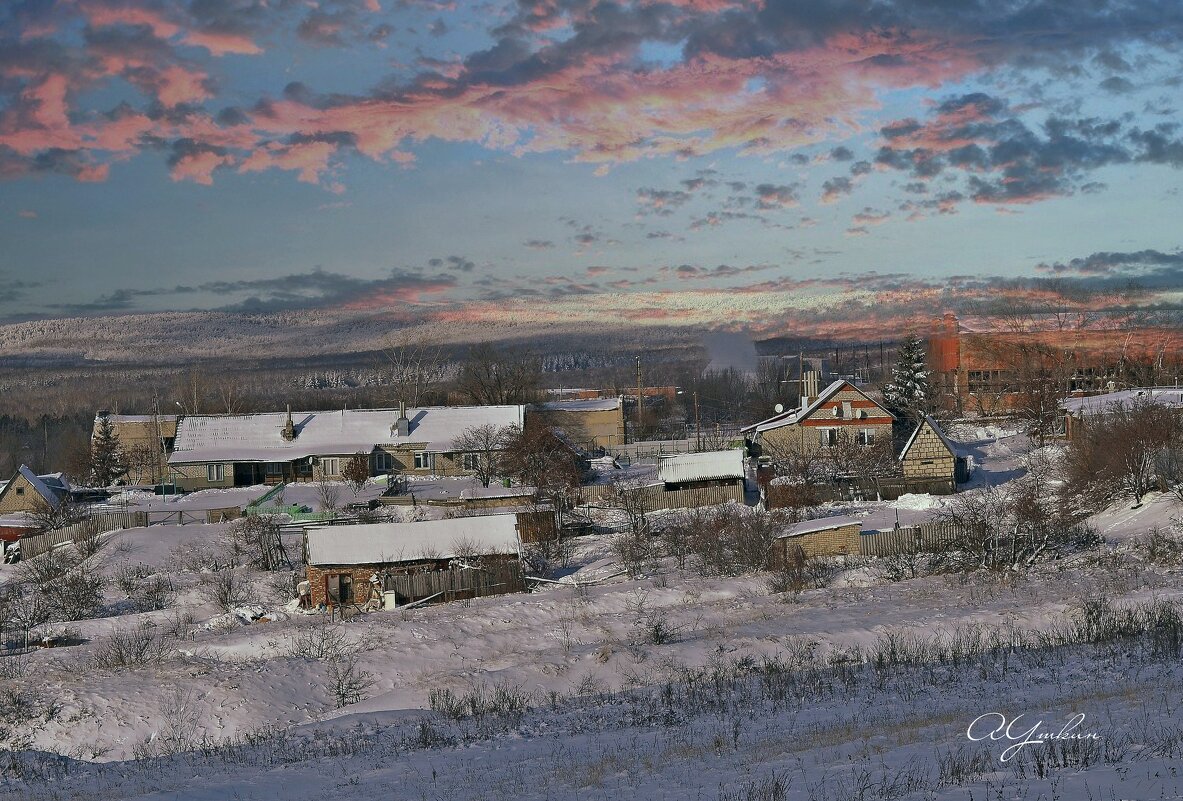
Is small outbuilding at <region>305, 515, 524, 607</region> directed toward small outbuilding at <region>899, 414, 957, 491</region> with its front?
no

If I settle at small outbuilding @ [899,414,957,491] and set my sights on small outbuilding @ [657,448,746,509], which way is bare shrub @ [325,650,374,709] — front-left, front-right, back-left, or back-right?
front-left

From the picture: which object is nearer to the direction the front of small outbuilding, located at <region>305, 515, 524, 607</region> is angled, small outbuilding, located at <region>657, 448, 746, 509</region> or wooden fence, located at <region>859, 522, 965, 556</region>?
the wooden fence

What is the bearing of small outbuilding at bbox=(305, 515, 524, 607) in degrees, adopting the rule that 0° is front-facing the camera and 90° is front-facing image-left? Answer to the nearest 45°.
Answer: approximately 0°

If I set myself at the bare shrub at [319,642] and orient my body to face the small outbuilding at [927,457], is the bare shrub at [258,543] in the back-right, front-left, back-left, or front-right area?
front-left

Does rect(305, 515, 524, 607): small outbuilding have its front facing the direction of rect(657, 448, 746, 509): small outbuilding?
no

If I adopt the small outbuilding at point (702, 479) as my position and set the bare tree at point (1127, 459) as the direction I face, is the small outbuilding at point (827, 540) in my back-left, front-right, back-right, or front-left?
front-right

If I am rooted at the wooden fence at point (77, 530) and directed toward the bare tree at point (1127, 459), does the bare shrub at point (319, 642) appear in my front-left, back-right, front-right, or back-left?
front-right

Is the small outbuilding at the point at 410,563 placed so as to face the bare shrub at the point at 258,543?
no

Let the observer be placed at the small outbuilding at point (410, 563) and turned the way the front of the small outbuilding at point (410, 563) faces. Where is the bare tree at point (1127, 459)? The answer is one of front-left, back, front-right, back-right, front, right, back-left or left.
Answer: left

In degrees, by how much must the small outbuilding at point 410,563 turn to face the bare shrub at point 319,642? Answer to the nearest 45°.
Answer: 0° — it already faces it

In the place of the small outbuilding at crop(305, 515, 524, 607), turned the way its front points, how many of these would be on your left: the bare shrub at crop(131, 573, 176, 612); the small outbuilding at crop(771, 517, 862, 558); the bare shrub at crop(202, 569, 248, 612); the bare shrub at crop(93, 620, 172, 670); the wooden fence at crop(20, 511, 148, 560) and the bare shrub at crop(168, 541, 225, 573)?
1

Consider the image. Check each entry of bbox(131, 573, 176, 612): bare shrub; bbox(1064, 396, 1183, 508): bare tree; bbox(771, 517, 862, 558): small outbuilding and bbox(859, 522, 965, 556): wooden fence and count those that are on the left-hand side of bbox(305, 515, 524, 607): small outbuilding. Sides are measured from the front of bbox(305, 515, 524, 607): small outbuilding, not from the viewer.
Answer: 3

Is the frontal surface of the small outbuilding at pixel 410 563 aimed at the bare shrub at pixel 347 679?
yes

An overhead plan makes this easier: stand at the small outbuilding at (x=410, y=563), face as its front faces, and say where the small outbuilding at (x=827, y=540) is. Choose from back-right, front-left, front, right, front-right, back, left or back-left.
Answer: left

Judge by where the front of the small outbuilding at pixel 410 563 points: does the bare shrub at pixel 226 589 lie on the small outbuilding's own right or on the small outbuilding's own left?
on the small outbuilding's own right

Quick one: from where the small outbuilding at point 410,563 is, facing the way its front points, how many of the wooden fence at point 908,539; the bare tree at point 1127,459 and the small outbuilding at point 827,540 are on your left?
3
